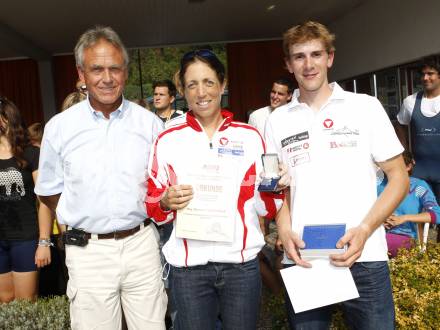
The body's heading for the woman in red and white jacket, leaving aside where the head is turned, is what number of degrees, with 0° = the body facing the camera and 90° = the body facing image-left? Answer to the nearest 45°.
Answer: approximately 0°

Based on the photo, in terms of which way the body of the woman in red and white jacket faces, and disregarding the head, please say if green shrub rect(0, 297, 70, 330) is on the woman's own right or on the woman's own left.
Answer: on the woman's own right
